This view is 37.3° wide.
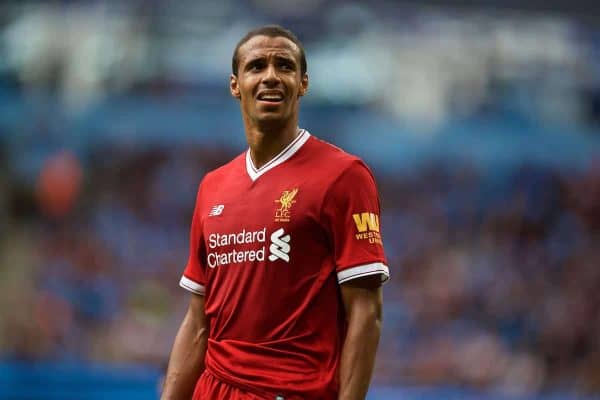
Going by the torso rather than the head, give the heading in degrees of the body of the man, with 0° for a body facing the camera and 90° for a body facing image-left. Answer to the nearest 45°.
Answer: approximately 45°
